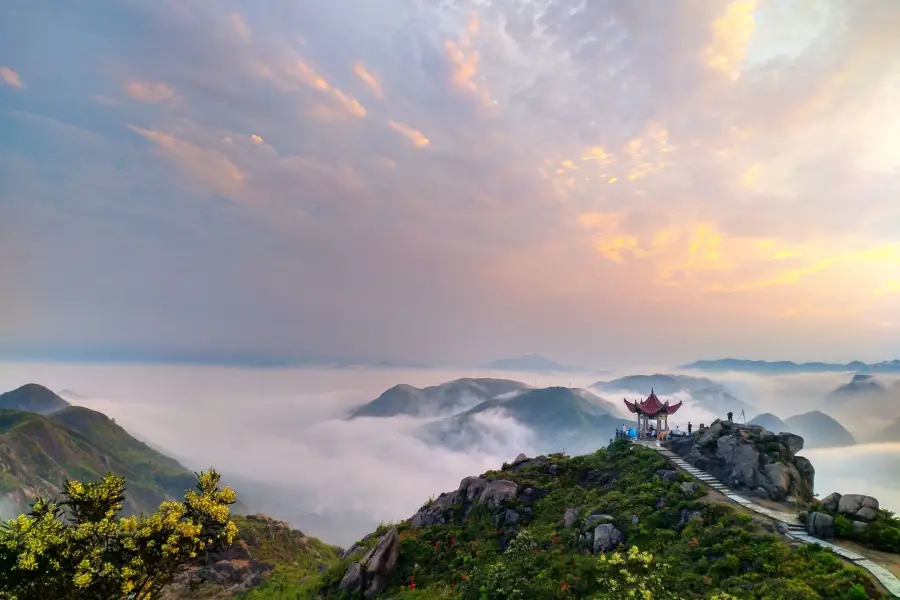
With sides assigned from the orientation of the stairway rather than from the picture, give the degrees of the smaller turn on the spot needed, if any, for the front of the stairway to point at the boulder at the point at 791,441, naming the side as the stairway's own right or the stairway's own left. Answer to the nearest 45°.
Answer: approximately 135° to the stairway's own left

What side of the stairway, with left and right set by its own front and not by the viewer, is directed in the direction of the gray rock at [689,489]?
back

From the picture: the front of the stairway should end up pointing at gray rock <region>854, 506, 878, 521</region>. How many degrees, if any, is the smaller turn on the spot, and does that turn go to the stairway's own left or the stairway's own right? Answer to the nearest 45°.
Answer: approximately 45° to the stairway's own left

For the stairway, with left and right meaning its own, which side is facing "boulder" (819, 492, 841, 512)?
left

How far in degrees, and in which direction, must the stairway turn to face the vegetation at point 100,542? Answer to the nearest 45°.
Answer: approximately 90° to its right

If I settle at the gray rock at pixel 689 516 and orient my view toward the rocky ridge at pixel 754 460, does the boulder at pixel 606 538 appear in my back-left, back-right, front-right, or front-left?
back-left
